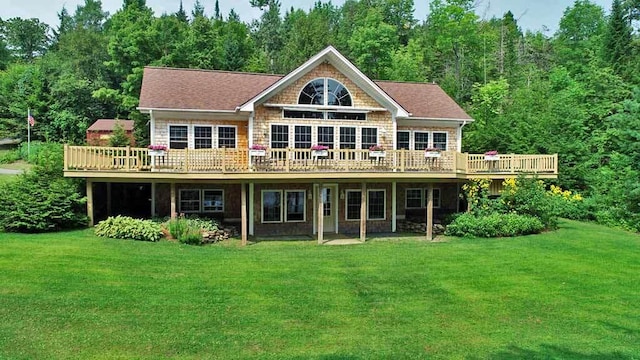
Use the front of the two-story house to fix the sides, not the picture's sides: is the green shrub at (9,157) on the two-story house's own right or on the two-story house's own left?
on the two-story house's own right

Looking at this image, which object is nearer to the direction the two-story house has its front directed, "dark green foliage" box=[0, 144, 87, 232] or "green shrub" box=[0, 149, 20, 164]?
the dark green foliage

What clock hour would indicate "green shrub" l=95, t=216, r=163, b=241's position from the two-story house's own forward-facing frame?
The green shrub is roughly at 2 o'clock from the two-story house.

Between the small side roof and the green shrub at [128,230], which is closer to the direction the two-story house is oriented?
the green shrub

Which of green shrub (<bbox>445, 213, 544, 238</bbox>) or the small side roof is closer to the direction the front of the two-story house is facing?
the green shrub

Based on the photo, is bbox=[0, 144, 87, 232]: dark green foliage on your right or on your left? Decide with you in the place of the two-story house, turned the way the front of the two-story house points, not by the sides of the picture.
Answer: on your right

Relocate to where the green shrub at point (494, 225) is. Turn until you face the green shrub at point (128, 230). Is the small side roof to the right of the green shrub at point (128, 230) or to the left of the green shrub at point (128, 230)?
right

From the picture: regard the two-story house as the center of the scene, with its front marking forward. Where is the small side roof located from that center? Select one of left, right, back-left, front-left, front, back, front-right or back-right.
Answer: back-right

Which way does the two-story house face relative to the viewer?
toward the camera
